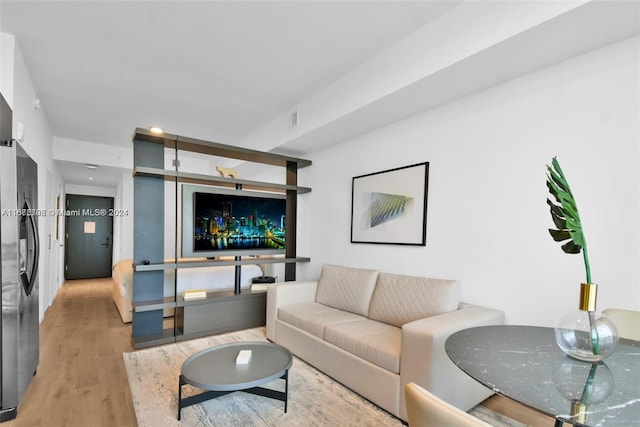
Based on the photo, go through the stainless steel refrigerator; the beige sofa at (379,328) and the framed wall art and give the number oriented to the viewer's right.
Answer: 1

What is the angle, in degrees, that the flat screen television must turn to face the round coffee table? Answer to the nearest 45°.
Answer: approximately 45° to its right

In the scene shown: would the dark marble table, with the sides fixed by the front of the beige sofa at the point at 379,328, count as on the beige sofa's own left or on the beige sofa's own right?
on the beige sofa's own left

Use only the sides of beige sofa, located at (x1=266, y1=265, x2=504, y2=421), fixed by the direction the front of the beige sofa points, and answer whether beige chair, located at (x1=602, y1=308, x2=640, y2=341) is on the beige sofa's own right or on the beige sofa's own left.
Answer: on the beige sofa's own left

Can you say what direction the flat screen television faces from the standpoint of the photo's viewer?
facing the viewer and to the right of the viewer

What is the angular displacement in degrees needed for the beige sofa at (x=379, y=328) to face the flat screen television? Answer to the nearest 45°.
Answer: approximately 90° to its right

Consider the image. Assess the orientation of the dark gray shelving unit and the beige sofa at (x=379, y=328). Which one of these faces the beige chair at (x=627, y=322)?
the dark gray shelving unit

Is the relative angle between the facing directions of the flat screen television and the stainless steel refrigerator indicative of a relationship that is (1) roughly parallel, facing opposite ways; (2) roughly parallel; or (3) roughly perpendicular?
roughly perpendicular

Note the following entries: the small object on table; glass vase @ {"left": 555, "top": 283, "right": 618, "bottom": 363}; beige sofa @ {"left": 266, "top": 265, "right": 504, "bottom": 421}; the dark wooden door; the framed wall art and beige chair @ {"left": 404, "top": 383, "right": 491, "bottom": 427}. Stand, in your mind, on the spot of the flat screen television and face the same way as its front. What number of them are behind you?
1

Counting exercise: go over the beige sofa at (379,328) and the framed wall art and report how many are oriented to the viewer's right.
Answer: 0

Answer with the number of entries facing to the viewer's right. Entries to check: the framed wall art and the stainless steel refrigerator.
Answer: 1

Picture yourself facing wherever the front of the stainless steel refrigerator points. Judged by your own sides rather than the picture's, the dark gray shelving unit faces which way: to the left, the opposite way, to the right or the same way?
to the right

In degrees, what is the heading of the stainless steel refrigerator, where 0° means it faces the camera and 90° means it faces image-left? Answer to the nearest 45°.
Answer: approximately 270°

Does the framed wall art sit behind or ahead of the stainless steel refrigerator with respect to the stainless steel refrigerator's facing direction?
ahead

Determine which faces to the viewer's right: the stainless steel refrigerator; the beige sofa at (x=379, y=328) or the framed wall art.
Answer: the stainless steel refrigerator

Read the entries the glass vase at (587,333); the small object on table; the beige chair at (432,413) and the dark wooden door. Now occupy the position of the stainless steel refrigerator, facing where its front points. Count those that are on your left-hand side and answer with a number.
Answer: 1
